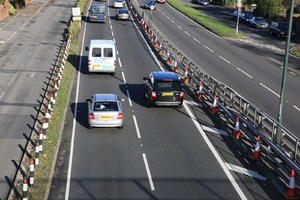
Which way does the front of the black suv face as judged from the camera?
facing away from the viewer

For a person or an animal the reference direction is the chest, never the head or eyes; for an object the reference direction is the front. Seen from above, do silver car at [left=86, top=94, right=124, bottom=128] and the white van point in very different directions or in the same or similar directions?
same or similar directions

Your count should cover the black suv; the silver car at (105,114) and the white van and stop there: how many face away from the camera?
3

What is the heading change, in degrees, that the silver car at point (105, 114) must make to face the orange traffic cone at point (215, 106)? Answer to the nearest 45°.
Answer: approximately 45° to its right

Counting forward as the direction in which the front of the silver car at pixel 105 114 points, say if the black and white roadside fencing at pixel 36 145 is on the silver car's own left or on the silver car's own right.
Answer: on the silver car's own left

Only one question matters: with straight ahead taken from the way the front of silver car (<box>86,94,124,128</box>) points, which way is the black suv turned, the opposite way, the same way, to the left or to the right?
the same way

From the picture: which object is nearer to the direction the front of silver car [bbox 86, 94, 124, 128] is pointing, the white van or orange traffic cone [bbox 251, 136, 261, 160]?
the white van

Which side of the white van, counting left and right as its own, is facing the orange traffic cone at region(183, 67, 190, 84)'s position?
right

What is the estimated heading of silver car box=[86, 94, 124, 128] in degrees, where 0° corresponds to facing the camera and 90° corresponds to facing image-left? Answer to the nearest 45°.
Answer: approximately 180°

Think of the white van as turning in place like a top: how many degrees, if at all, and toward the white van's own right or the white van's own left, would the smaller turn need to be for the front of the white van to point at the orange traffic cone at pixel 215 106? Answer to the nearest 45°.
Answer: approximately 135° to the white van's own right

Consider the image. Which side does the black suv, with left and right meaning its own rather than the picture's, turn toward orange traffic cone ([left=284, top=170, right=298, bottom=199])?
back

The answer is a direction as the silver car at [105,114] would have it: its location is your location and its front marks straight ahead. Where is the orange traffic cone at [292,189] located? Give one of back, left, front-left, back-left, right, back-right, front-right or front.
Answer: back-right

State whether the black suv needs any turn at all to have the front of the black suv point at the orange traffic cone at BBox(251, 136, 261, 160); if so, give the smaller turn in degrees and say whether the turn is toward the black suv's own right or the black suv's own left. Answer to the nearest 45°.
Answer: approximately 135° to the black suv's own right

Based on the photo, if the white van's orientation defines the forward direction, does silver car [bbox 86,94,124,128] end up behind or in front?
behind

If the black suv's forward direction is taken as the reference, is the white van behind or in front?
in front

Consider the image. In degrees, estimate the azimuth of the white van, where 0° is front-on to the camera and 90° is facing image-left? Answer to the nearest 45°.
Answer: approximately 180°

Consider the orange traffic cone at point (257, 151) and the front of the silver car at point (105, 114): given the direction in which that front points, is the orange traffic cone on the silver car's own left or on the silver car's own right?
on the silver car's own right

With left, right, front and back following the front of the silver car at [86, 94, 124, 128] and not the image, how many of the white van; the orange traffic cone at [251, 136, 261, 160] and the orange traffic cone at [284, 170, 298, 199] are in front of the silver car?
1

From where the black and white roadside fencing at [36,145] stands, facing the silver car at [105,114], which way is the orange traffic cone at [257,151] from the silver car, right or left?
right
